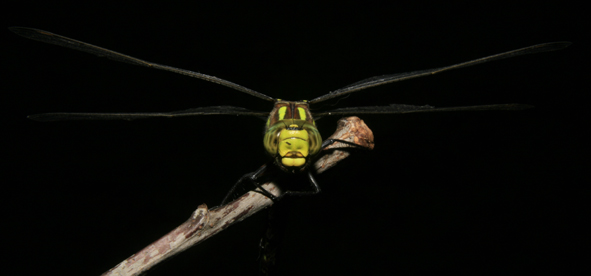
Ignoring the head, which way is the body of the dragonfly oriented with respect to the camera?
toward the camera
